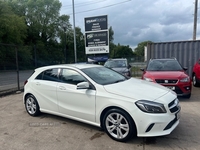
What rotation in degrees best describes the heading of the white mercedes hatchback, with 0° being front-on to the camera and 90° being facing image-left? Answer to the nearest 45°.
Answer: approximately 315°

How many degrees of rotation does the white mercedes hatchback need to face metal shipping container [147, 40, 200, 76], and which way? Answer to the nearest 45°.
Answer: approximately 90° to its left

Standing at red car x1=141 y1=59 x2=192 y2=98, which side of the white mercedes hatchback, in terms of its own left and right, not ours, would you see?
left

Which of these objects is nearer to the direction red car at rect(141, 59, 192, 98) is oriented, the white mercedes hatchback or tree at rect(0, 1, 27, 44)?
the white mercedes hatchback

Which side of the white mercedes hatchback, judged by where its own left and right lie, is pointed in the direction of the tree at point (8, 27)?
back

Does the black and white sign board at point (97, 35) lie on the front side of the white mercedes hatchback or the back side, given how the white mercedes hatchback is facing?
on the back side

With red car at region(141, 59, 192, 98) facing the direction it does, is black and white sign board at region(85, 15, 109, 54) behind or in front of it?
behind

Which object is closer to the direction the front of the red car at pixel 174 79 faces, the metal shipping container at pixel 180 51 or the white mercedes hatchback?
the white mercedes hatchback

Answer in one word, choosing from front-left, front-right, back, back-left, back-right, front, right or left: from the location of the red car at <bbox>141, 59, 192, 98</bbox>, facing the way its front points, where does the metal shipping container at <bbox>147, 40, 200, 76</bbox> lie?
back

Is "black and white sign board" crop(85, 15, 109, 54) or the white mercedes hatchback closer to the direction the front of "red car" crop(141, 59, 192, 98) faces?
the white mercedes hatchback
